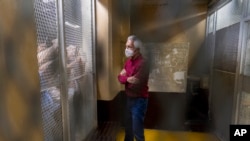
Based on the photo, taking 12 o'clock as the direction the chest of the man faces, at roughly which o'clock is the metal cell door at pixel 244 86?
The metal cell door is roughly at 8 o'clock from the man.

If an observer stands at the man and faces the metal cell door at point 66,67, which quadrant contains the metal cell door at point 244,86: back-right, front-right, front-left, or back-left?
back-left

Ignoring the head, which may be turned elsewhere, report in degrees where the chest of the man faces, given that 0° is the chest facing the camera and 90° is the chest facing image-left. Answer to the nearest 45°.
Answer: approximately 45°
